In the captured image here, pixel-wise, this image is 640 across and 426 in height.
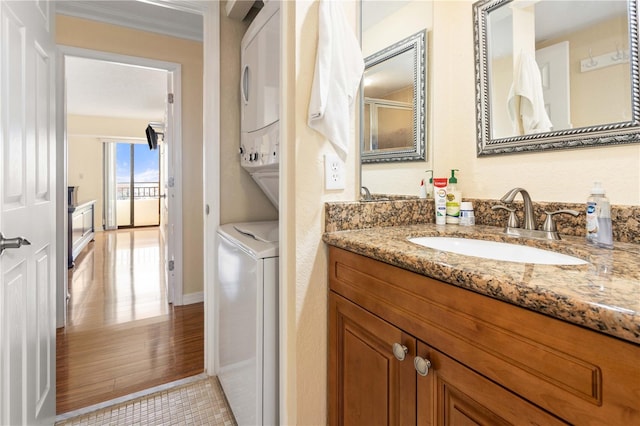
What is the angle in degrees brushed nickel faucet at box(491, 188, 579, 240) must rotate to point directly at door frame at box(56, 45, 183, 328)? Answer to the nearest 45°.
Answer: approximately 45° to its right

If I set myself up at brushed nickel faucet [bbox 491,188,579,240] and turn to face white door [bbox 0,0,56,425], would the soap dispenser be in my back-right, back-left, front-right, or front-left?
front-right

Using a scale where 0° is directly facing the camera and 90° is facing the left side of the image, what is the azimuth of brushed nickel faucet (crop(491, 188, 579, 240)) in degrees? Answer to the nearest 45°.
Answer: approximately 45°

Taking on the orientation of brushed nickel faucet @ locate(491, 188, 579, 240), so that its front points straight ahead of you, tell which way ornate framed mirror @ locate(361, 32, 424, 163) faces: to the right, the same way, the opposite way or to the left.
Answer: the same way

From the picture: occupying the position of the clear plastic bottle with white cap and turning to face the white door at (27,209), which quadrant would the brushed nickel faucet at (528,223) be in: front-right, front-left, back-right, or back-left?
front-right

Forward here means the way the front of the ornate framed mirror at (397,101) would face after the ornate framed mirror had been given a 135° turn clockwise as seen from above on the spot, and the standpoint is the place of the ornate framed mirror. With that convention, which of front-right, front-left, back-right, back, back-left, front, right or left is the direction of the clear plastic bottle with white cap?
back-right

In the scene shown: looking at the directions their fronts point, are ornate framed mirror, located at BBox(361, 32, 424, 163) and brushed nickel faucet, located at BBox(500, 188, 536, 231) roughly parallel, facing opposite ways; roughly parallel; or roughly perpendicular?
roughly parallel

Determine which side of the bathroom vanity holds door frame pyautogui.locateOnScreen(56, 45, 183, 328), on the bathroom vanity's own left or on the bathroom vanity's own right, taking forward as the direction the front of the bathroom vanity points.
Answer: on the bathroom vanity's own right
